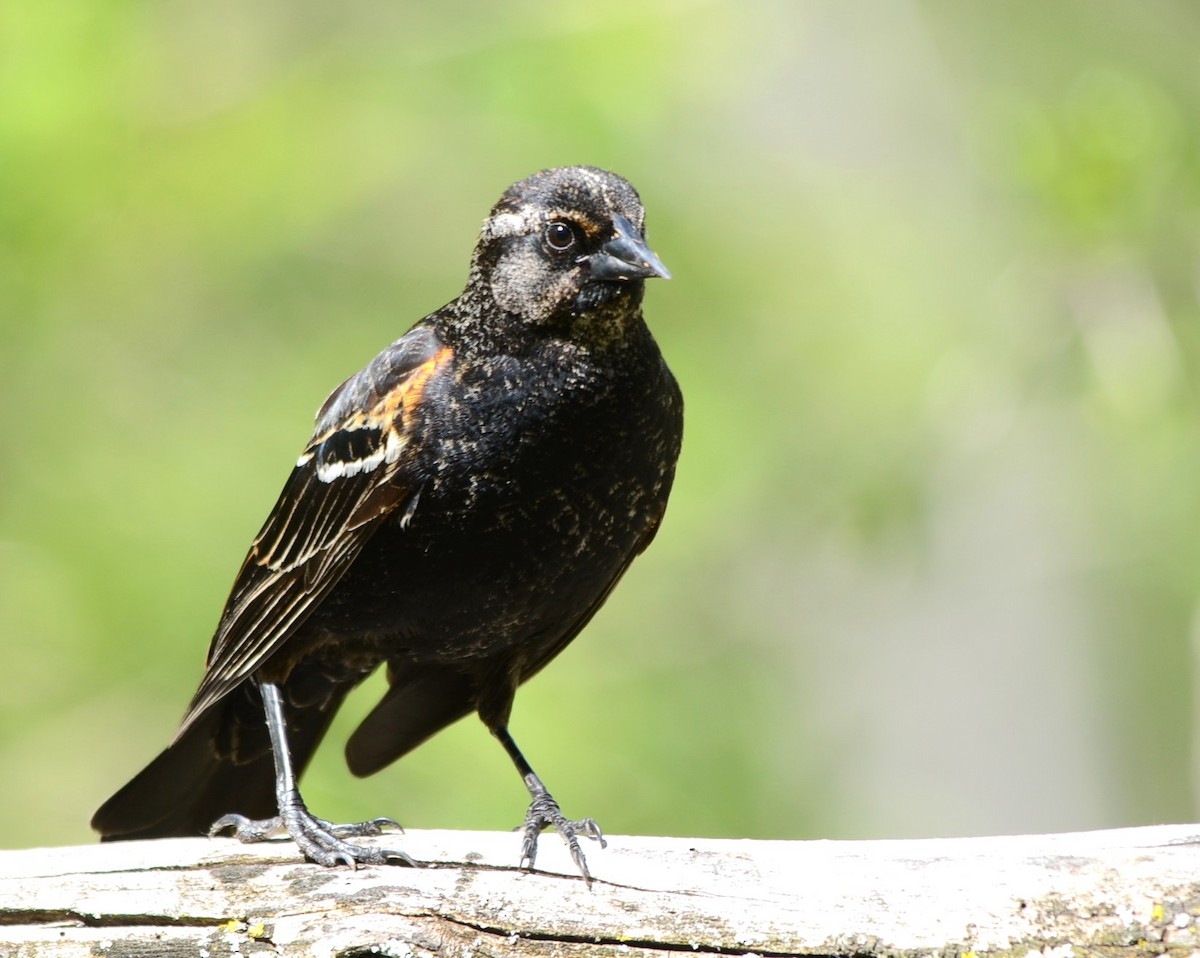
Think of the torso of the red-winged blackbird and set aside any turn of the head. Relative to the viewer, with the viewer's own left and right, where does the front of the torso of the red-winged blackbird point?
facing the viewer and to the right of the viewer
